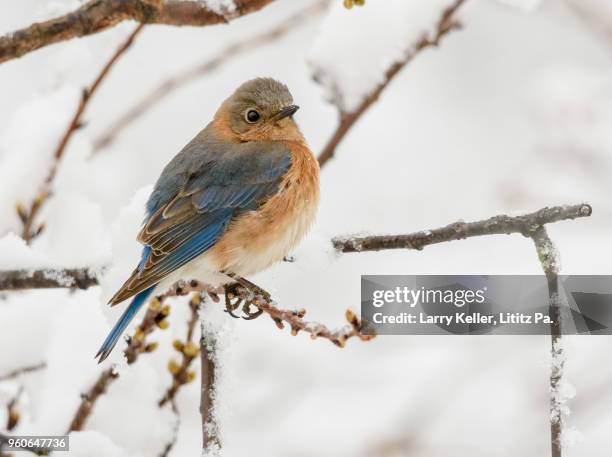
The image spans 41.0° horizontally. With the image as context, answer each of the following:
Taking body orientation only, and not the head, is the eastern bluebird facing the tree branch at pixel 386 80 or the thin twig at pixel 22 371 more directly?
the tree branch

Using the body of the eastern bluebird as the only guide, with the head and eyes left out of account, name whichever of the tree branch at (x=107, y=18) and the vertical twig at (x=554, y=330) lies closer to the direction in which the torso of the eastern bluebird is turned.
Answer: the vertical twig

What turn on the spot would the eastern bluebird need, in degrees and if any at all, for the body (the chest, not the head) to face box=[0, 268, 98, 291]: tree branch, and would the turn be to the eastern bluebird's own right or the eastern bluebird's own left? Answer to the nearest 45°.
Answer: approximately 180°

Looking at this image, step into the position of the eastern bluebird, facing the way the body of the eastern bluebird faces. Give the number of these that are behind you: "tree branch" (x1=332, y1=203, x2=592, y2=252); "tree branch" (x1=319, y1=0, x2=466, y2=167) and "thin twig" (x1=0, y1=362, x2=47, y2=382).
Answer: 1

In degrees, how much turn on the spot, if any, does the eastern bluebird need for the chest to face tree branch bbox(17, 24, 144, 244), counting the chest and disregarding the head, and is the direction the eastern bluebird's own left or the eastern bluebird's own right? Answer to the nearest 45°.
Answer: approximately 180°

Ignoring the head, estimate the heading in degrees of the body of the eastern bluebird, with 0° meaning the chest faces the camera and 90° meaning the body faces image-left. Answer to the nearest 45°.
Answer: approximately 270°
